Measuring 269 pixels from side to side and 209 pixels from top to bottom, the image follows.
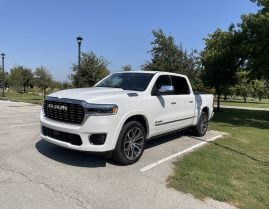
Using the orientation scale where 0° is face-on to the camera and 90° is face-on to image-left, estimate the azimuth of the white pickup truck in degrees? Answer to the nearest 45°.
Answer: approximately 45°

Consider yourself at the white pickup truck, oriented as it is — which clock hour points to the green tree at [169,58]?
The green tree is roughly at 5 o'clock from the white pickup truck.

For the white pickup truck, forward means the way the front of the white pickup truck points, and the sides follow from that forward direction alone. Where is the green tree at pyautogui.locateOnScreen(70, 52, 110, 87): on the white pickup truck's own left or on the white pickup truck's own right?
on the white pickup truck's own right

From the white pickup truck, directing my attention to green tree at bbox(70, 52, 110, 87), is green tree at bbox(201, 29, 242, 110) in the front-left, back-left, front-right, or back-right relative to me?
front-right

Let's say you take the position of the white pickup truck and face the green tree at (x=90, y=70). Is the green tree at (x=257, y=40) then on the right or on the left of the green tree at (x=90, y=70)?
right

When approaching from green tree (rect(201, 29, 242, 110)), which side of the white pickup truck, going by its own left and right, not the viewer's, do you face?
back

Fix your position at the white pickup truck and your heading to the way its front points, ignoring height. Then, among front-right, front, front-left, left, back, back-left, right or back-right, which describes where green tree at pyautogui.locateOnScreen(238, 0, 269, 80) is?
back
